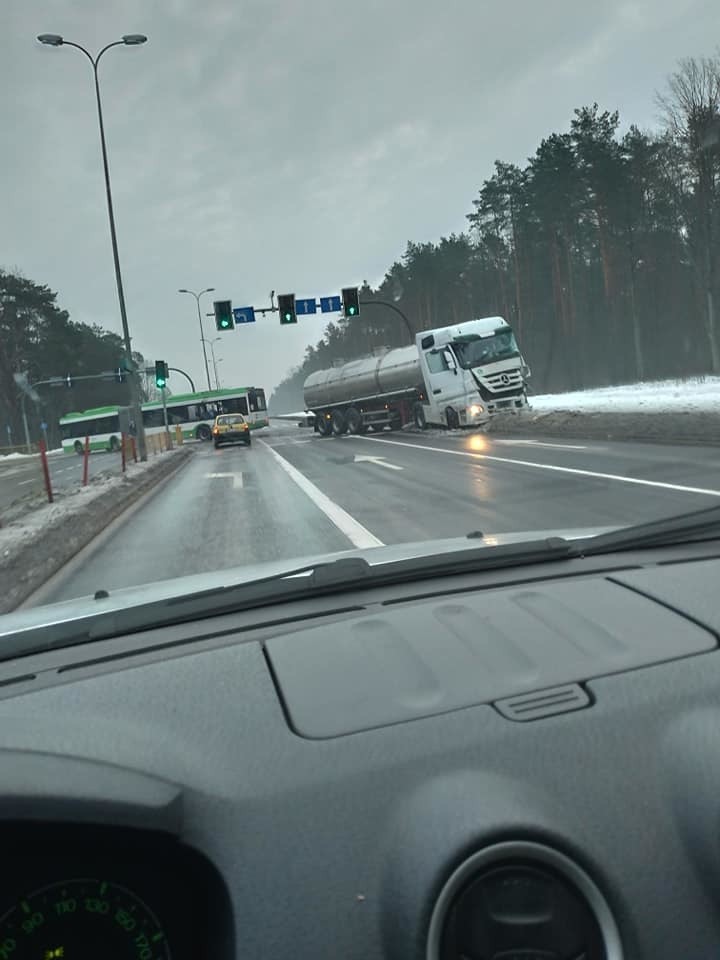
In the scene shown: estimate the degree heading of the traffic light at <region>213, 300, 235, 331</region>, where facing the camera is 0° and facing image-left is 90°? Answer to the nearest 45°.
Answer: approximately 0°

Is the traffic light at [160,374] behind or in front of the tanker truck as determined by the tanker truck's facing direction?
behind

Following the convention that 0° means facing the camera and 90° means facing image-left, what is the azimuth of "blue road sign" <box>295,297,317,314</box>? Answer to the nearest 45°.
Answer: approximately 0°

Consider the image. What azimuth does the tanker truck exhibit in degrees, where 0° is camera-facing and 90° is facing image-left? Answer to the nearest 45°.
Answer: approximately 315°

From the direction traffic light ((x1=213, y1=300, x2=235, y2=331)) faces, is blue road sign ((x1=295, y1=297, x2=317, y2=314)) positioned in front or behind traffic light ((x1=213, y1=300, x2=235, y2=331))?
behind

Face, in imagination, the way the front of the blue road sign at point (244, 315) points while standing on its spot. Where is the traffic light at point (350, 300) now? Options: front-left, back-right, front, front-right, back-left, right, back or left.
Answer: front-left

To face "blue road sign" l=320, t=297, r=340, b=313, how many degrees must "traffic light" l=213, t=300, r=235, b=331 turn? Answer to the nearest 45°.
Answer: approximately 135° to its left

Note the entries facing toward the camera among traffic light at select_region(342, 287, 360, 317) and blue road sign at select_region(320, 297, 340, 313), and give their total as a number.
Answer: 2
